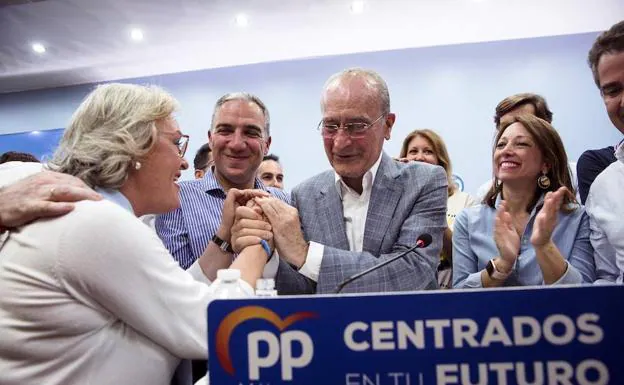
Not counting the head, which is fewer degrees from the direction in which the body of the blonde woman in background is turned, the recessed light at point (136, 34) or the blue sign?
the blue sign

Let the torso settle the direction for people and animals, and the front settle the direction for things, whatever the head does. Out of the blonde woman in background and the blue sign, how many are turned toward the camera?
2

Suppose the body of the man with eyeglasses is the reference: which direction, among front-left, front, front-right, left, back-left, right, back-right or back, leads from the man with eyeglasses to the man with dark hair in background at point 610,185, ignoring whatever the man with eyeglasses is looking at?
back-left

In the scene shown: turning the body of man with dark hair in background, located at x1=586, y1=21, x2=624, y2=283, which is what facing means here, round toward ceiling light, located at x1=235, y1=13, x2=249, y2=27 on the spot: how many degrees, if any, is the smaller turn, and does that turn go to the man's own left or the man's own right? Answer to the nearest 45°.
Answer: approximately 90° to the man's own right

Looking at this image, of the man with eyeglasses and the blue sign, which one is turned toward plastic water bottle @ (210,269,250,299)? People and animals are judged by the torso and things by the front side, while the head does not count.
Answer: the man with eyeglasses

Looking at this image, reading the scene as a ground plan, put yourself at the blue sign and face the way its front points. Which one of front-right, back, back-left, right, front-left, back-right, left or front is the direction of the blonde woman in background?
back

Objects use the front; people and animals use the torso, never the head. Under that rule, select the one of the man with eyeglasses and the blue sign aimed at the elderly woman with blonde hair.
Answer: the man with eyeglasses

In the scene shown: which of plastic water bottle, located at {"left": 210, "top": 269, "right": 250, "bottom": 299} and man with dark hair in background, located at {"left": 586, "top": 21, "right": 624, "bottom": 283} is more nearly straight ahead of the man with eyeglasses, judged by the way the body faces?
the plastic water bottle

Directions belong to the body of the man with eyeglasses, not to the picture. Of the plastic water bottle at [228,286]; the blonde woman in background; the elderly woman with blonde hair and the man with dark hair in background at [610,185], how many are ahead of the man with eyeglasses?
2

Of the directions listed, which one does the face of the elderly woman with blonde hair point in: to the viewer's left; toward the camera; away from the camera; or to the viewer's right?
to the viewer's right

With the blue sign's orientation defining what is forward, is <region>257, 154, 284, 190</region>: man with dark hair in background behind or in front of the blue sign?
behind

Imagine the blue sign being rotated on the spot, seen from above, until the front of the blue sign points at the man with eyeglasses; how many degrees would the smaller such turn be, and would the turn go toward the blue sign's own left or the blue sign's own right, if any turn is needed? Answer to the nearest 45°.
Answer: approximately 180°
